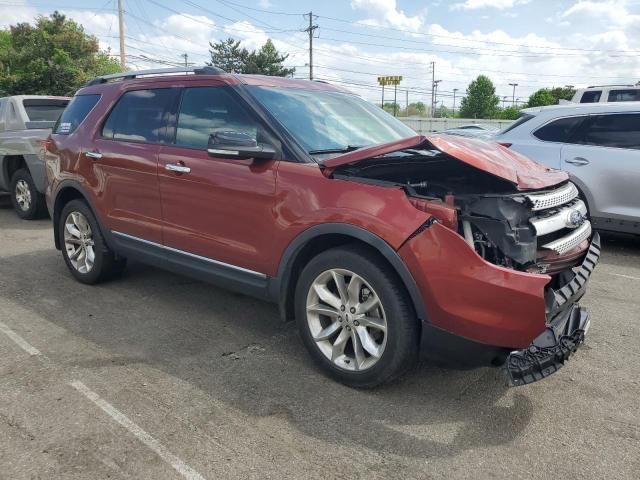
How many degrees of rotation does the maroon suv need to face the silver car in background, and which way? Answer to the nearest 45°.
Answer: approximately 90° to its left

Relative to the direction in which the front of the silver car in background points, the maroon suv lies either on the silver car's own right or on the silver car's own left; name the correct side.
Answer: on the silver car's own right

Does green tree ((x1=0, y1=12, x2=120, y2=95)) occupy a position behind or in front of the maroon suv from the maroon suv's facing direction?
behind

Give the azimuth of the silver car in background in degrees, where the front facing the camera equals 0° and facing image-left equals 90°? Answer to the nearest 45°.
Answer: approximately 270°

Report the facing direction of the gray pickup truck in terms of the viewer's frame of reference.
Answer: facing away from the viewer and to the left of the viewer

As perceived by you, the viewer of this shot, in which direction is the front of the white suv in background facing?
facing to the right of the viewer

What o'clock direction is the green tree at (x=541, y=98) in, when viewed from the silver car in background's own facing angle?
The green tree is roughly at 9 o'clock from the silver car in background.

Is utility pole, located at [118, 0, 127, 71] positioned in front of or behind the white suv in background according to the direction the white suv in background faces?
behind

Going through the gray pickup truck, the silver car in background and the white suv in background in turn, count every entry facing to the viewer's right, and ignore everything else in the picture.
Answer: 2

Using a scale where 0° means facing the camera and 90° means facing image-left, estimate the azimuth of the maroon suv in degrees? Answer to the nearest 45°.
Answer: approximately 315°
